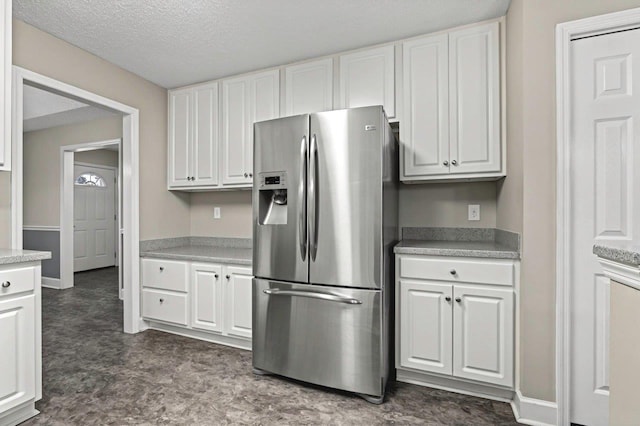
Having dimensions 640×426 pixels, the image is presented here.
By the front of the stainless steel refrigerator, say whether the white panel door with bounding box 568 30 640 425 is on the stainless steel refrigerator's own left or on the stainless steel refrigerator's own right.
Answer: on the stainless steel refrigerator's own left

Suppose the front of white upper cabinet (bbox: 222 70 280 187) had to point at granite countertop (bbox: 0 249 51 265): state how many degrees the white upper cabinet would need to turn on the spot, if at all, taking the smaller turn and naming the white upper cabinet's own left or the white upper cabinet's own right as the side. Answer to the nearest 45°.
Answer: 0° — it already faces it

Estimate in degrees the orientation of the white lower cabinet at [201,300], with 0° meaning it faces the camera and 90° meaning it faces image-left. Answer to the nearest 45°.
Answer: approximately 45°

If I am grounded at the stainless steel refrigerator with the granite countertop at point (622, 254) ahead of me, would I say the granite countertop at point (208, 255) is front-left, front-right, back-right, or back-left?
back-right

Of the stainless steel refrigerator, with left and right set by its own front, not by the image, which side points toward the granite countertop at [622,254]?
left

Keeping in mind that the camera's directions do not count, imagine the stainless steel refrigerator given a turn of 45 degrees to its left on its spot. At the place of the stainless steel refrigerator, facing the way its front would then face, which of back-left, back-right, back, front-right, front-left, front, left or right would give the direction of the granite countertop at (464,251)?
left

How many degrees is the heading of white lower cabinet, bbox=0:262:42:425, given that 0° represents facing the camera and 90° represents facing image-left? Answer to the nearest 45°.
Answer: approximately 315°

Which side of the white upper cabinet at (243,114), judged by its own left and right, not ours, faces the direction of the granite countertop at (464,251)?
left

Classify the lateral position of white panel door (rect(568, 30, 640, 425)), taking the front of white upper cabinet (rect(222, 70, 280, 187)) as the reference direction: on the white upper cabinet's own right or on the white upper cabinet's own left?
on the white upper cabinet's own left

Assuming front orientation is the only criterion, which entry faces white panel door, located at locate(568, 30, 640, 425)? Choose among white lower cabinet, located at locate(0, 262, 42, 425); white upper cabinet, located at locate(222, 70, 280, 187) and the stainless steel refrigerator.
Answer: the white lower cabinet
